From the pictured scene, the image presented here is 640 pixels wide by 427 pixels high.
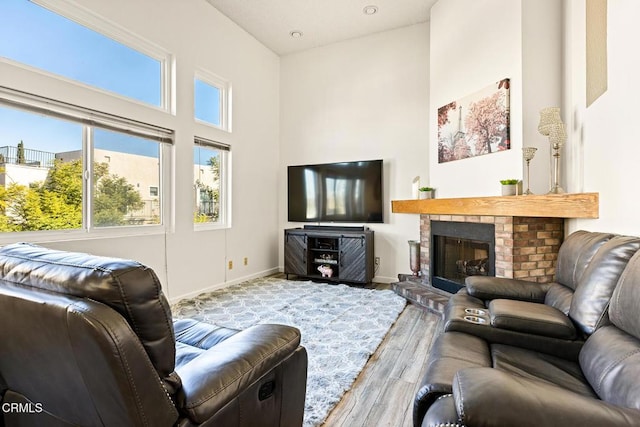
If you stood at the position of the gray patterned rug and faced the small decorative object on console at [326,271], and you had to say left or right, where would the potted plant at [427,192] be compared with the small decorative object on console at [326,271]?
right

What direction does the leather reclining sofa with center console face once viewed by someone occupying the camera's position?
facing to the left of the viewer

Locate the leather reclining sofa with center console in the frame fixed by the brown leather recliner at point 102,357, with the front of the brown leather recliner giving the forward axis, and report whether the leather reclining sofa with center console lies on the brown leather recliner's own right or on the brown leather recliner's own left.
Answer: on the brown leather recliner's own right

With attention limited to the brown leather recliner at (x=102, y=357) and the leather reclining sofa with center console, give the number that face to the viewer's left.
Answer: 1

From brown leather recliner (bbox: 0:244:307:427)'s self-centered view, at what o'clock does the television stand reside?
The television stand is roughly at 12 o'clock from the brown leather recliner.

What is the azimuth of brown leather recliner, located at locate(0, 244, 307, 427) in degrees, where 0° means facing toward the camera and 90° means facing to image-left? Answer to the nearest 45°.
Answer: approximately 225°

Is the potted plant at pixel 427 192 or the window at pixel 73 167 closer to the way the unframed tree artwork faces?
the window

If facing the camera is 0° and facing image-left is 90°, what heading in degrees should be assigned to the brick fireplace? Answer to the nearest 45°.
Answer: approximately 45°

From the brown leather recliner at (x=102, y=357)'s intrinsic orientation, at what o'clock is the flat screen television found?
The flat screen television is roughly at 12 o'clock from the brown leather recliner.

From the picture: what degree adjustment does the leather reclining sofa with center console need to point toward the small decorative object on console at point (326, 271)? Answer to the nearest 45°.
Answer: approximately 45° to its right

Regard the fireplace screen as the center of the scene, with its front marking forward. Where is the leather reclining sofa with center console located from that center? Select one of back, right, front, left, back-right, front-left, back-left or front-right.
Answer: front-left

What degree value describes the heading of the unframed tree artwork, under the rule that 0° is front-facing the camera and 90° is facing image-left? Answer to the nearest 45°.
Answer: approximately 45°

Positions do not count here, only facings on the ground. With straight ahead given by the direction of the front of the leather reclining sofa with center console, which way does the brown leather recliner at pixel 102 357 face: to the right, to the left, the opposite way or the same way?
to the right
